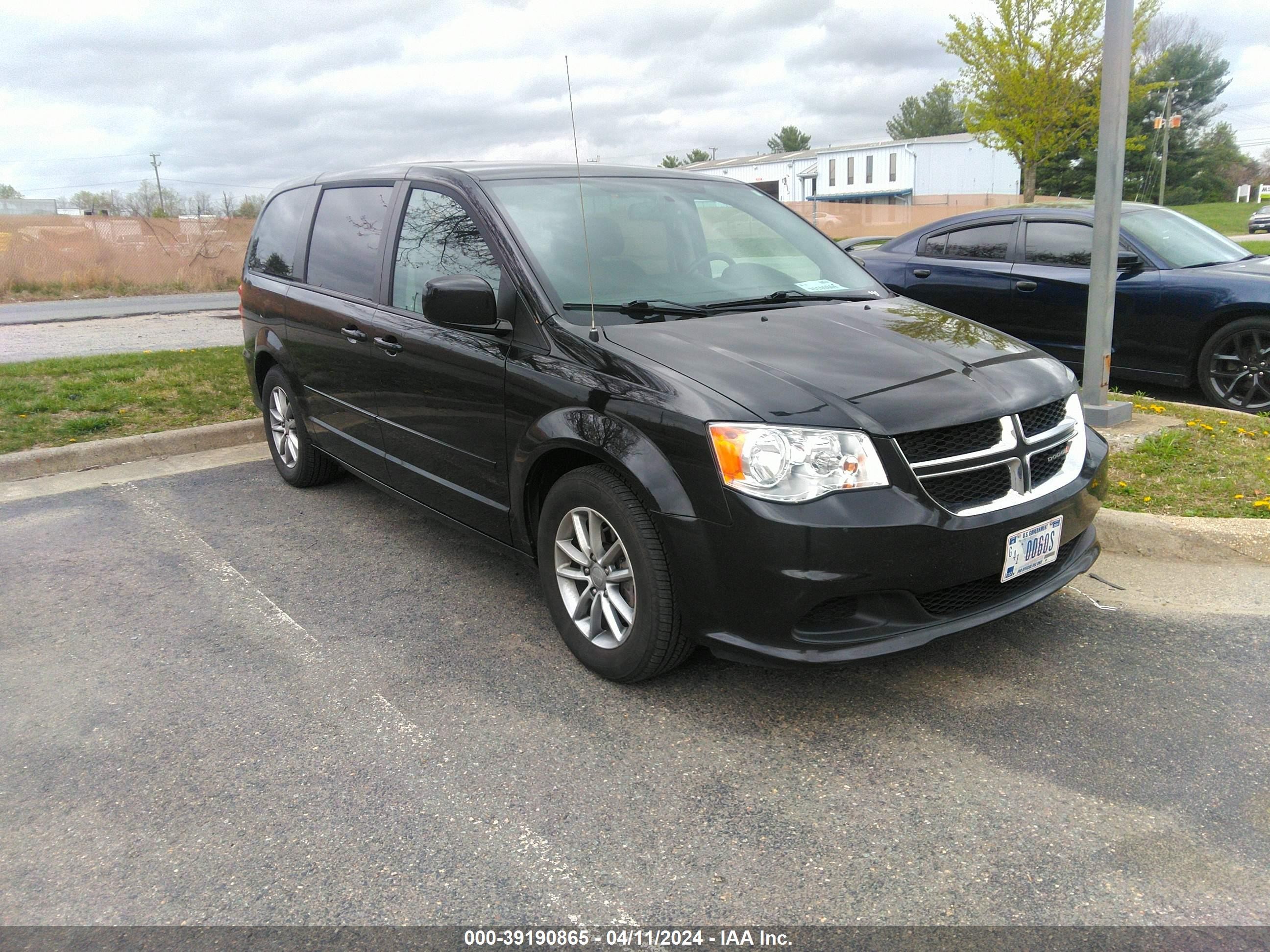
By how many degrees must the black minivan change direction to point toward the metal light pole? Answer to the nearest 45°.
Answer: approximately 90° to its left

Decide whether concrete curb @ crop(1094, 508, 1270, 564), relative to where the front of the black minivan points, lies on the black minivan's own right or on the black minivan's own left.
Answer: on the black minivan's own left

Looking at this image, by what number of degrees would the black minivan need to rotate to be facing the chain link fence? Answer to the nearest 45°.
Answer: approximately 180°

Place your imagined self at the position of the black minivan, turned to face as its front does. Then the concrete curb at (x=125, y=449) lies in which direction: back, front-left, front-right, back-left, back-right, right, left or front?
back

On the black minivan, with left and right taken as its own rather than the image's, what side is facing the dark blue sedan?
left

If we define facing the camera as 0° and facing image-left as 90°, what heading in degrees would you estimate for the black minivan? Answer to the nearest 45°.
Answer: approximately 315°

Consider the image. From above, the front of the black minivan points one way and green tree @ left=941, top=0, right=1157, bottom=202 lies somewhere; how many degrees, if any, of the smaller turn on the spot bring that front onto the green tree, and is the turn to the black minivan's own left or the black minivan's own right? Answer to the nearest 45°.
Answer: approximately 135° to the black minivan's own left

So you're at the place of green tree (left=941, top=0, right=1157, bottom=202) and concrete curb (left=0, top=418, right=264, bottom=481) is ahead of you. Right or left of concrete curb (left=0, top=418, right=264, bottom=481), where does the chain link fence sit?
right
